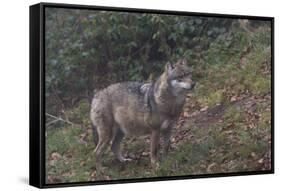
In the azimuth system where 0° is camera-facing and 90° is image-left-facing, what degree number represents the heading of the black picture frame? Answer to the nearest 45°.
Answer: approximately 315°
